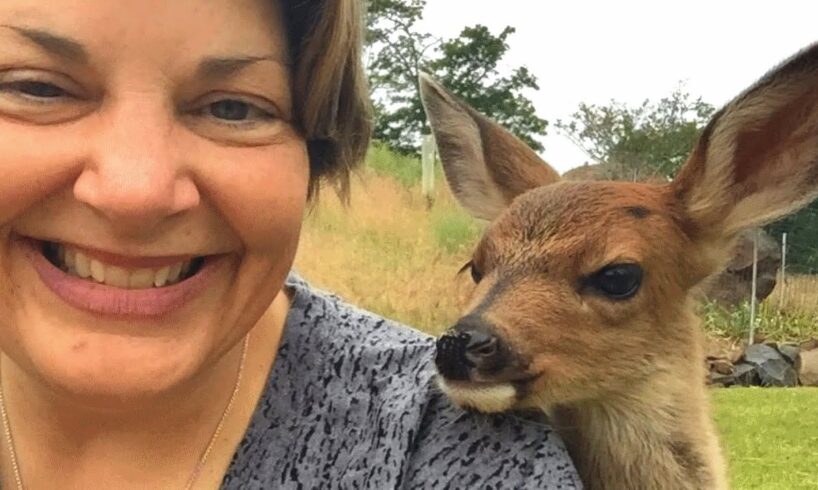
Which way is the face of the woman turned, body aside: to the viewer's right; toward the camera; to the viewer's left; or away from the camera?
toward the camera

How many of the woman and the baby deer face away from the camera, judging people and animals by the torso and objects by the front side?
0

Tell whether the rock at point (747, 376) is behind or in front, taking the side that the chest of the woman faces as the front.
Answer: behind

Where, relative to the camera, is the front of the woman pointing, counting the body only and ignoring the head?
toward the camera

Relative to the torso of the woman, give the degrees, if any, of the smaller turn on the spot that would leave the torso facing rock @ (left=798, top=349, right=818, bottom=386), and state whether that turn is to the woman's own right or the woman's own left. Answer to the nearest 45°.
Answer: approximately 135° to the woman's own left

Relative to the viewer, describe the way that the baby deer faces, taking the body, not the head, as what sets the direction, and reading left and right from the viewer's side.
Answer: facing the viewer and to the left of the viewer

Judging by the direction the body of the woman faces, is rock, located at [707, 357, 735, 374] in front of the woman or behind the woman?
behind

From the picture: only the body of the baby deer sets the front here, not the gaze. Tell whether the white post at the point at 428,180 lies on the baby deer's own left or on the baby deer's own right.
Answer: on the baby deer's own right

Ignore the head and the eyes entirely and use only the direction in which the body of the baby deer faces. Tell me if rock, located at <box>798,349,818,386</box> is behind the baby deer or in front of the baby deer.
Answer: behind

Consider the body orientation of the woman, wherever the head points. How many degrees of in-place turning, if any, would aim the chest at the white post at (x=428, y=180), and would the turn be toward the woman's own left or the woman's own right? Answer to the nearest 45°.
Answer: approximately 180°

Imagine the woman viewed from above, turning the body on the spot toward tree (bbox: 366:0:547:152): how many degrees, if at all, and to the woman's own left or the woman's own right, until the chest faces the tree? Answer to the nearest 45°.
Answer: approximately 180°
